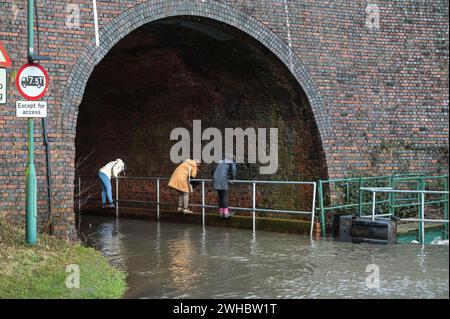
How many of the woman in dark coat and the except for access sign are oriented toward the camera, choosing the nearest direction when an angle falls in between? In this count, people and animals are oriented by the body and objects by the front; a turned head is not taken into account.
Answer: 1

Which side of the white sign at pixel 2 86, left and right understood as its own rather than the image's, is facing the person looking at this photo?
front

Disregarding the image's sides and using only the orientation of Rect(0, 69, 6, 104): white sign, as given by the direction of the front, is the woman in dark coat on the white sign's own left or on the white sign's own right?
on the white sign's own left

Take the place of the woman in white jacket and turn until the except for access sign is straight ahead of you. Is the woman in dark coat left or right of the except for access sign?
left

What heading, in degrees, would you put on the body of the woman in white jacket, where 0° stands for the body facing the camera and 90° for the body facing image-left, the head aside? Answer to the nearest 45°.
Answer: approximately 270°

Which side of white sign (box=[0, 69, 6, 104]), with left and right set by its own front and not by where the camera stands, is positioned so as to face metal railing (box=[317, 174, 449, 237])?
left

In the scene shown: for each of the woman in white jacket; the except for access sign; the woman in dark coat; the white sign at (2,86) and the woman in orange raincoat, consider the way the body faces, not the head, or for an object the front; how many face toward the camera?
2

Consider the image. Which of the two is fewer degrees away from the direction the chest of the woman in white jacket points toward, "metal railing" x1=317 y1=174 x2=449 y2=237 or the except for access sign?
the metal railing

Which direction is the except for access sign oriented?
toward the camera

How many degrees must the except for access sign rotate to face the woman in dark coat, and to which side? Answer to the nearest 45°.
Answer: approximately 135° to its left
